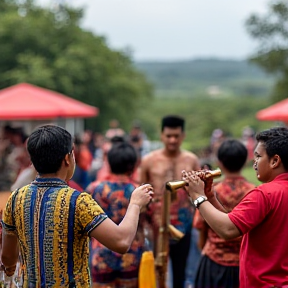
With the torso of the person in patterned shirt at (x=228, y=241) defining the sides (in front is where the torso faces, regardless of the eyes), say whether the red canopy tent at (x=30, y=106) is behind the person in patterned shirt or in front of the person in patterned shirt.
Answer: in front

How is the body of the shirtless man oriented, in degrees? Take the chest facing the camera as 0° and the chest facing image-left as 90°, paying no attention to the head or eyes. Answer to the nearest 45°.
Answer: approximately 0°

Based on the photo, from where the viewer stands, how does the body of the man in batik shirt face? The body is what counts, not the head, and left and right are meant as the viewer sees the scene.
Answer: facing away from the viewer and to the right of the viewer

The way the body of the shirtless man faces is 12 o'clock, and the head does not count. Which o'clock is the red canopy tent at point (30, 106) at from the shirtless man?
The red canopy tent is roughly at 5 o'clock from the shirtless man.

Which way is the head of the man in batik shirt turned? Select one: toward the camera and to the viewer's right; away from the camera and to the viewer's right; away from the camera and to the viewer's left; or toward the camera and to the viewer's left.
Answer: away from the camera and to the viewer's right

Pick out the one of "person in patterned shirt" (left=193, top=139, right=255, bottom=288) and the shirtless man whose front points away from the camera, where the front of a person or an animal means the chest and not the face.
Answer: the person in patterned shirt

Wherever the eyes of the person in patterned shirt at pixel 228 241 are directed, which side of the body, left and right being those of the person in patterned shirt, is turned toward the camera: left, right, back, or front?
back

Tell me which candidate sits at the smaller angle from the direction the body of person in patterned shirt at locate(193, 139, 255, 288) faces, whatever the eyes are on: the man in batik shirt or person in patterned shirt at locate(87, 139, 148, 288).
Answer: the person in patterned shirt

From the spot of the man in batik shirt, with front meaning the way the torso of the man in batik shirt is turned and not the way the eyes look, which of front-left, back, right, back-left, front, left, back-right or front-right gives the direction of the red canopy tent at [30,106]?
front-left

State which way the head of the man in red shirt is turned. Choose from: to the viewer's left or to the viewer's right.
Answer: to the viewer's left

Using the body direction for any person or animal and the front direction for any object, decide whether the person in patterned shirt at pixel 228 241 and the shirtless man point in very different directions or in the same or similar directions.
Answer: very different directions

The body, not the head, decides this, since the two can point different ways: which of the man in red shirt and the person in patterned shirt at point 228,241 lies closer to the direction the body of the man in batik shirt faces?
the person in patterned shirt

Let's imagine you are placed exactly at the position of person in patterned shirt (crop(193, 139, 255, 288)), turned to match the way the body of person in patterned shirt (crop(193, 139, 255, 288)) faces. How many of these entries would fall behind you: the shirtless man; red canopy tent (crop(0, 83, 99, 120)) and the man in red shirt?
1
